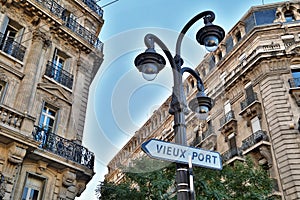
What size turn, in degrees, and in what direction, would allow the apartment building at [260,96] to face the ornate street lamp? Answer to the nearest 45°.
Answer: approximately 45° to its left

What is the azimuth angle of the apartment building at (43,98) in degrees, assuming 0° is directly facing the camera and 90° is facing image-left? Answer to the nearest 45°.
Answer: approximately 315°

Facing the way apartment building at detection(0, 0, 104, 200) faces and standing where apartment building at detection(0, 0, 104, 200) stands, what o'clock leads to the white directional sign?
The white directional sign is roughly at 1 o'clock from the apartment building.

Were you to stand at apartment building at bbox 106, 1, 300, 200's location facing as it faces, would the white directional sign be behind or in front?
in front

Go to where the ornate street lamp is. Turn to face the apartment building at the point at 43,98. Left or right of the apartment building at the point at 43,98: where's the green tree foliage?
right

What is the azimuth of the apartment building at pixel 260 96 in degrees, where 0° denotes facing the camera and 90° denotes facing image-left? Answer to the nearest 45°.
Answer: approximately 45°

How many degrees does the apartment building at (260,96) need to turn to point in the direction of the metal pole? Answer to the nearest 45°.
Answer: approximately 45° to its left

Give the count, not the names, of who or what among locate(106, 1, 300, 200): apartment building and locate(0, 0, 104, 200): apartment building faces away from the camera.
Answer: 0
